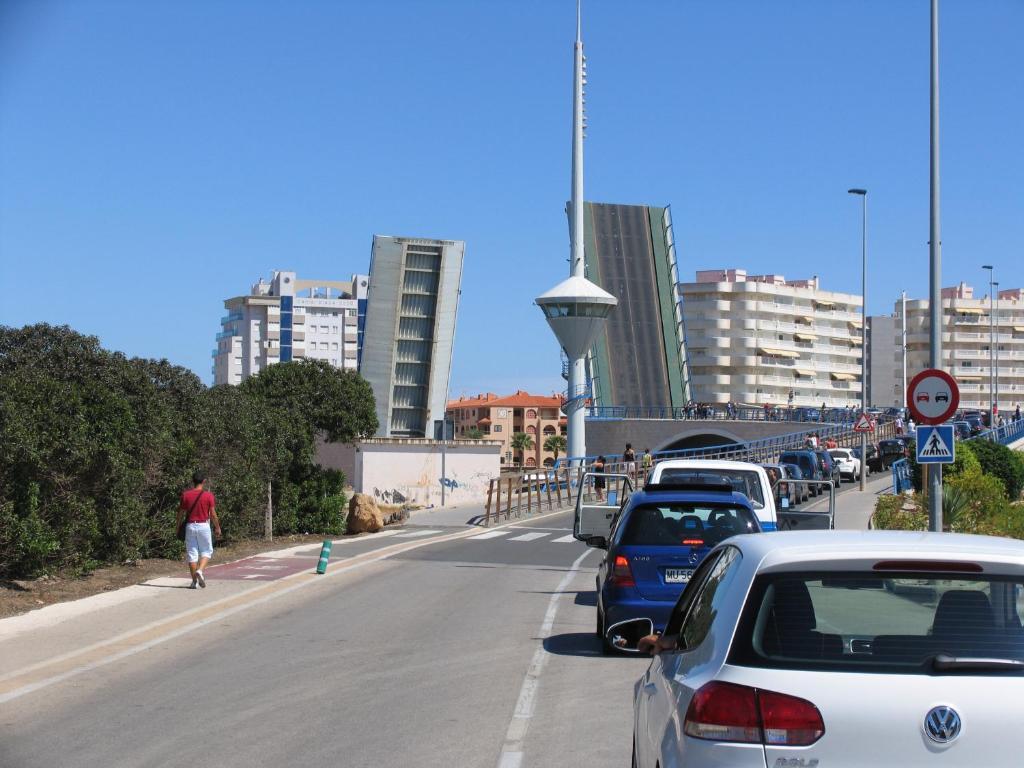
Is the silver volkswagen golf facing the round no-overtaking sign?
yes

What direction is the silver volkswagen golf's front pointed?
away from the camera

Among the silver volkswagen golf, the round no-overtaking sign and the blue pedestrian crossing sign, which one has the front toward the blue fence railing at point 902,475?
the silver volkswagen golf

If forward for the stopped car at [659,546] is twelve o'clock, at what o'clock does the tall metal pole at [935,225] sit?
The tall metal pole is roughly at 1 o'clock from the stopped car.

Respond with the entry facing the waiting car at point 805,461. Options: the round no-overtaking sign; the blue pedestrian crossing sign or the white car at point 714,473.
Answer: the white car

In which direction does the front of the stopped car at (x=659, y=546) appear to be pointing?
away from the camera

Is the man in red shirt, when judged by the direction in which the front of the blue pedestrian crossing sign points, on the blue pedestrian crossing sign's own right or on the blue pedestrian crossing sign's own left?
on the blue pedestrian crossing sign's own right

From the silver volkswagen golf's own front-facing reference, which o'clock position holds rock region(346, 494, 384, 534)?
The rock is roughly at 11 o'clock from the silver volkswagen golf.

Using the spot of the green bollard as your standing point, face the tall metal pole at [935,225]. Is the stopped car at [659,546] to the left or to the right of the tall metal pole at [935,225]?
right

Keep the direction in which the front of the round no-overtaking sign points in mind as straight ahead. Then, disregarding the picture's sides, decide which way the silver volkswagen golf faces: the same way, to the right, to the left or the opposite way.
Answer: the opposite way

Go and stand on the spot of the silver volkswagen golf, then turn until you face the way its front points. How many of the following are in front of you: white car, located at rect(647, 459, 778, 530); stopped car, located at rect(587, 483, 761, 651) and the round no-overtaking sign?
3

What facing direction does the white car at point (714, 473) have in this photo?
away from the camera

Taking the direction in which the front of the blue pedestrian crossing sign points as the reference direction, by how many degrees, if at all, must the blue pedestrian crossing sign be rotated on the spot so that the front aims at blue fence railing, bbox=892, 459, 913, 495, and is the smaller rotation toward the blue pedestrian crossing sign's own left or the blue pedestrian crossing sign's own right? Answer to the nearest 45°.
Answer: approximately 180°

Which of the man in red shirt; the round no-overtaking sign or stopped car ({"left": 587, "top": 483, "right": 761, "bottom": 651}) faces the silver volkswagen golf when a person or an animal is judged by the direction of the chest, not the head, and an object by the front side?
the round no-overtaking sign

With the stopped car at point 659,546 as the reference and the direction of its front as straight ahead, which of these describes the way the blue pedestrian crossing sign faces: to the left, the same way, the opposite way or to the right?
the opposite way
